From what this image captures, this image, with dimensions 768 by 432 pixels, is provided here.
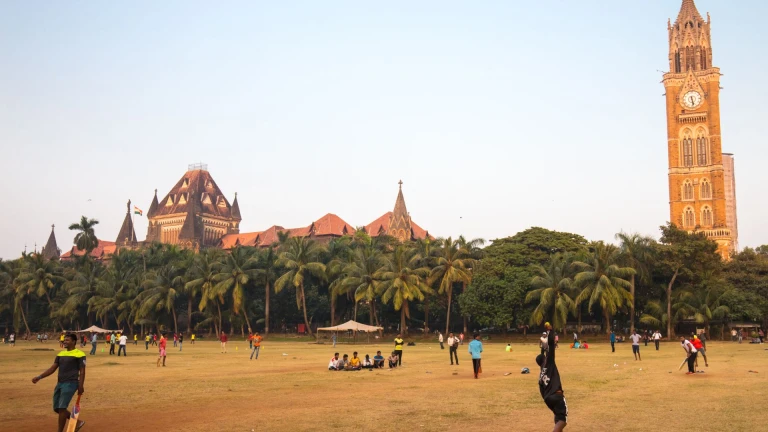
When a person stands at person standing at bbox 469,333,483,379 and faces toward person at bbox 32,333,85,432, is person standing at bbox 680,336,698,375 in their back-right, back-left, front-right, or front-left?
back-left

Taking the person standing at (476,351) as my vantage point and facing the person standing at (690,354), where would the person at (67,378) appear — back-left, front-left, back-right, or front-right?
back-right

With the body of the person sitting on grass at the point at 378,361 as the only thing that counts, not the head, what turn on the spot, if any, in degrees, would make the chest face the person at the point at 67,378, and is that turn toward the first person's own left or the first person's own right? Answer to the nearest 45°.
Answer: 0° — they already face them

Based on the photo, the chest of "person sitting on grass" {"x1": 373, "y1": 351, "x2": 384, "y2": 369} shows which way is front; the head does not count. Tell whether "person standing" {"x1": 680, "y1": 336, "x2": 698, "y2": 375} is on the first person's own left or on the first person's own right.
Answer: on the first person's own left

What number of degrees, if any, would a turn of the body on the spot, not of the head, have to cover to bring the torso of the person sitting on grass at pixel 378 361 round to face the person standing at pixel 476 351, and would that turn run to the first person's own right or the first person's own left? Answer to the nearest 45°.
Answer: approximately 45° to the first person's own left

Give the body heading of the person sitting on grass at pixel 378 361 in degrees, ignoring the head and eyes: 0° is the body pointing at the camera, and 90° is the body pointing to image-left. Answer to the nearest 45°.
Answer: approximately 0°
